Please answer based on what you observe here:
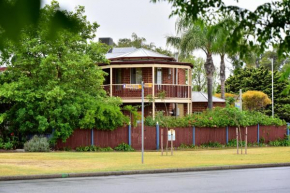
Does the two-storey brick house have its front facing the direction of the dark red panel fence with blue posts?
yes

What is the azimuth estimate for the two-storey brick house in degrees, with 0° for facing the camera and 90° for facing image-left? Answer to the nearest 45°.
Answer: approximately 0°

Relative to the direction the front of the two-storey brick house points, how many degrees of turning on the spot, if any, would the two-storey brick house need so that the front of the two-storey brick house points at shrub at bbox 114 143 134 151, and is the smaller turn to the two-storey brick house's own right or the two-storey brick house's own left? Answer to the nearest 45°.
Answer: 0° — it already faces it

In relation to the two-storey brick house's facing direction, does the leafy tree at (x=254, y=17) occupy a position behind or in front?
in front

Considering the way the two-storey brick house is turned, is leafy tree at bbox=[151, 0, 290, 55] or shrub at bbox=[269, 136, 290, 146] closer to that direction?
the leafy tree

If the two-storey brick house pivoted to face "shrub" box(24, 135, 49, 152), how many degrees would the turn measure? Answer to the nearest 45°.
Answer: approximately 45° to its right
